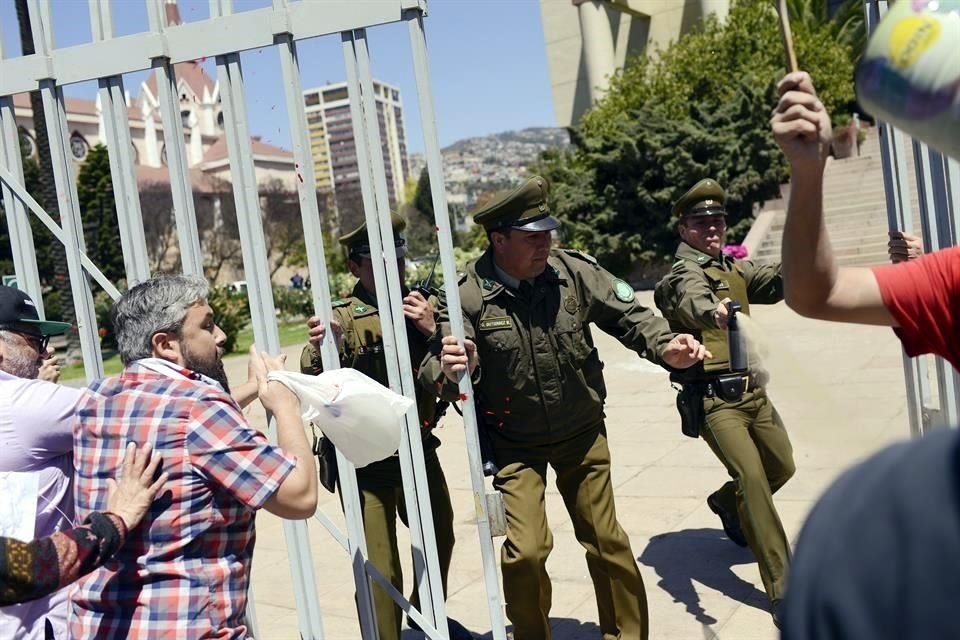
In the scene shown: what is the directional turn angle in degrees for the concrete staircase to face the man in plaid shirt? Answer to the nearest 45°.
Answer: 0° — it already faces them

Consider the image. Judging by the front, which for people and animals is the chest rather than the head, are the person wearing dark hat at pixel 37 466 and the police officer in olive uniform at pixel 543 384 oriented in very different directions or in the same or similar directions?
very different directions

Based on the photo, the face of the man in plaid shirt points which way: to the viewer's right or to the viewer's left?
to the viewer's right

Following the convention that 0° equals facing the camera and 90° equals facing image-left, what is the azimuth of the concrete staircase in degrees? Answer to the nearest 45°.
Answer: approximately 0°

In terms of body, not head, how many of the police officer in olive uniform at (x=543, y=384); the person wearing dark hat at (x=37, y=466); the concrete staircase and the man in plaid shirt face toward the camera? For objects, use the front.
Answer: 2

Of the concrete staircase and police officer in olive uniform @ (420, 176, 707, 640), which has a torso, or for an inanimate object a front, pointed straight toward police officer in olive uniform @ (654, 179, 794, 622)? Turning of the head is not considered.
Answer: the concrete staircase

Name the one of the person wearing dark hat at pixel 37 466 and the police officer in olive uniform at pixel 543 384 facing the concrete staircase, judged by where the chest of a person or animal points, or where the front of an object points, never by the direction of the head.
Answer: the person wearing dark hat

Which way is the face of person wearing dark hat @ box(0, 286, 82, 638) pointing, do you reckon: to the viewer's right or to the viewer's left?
to the viewer's right

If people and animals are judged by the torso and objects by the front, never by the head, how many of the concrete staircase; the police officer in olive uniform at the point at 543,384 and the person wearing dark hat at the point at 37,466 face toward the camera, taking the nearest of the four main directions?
2

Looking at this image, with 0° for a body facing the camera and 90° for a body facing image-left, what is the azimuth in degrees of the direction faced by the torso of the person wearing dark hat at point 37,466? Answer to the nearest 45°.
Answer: approximately 225°

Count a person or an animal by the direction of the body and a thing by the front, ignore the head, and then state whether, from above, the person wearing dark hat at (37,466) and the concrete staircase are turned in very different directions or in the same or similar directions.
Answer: very different directions
